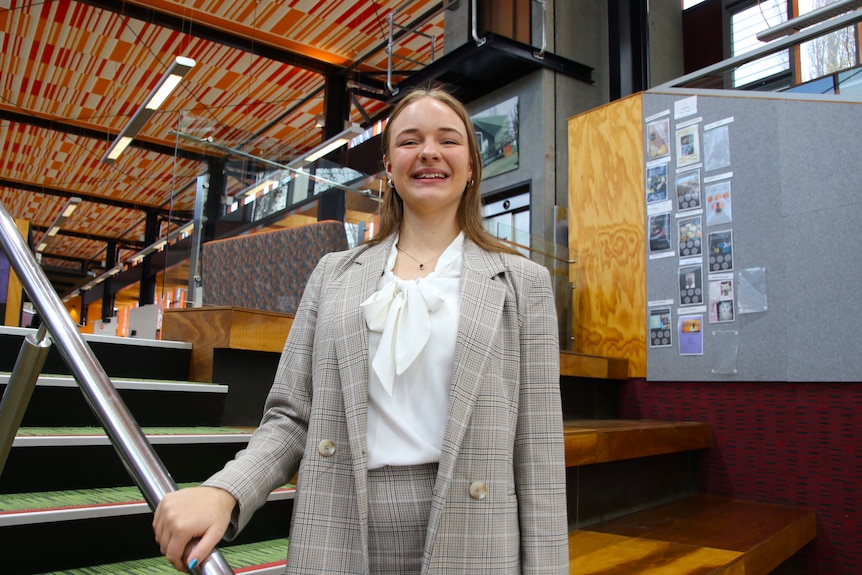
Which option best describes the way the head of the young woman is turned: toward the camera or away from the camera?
toward the camera

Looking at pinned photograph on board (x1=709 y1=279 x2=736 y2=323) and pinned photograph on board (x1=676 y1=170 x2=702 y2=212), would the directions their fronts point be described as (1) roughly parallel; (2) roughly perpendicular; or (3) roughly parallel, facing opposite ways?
roughly parallel

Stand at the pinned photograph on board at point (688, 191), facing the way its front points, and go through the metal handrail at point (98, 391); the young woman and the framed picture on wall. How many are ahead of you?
2

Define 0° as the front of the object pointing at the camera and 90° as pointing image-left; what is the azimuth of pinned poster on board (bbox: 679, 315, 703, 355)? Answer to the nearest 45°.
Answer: approximately 0°

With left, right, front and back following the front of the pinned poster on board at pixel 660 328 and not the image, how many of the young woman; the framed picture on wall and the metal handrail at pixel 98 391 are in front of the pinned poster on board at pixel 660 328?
2

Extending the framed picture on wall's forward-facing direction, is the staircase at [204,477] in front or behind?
in front

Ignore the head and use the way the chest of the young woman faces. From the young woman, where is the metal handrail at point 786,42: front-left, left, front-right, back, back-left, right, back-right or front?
back-left

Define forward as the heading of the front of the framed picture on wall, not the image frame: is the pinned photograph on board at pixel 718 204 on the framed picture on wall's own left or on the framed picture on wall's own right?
on the framed picture on wall's own left

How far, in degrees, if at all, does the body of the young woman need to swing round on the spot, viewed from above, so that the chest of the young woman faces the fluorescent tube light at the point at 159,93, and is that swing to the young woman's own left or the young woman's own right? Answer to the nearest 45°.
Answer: approximately 180°

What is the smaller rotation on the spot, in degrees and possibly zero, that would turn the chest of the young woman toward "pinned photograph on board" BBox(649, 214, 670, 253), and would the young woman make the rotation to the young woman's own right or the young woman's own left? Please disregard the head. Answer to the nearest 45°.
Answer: approximately 135° to the young woman's own left

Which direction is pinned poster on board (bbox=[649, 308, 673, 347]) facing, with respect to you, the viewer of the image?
facing the viewer

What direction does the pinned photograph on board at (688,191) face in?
toward the camera

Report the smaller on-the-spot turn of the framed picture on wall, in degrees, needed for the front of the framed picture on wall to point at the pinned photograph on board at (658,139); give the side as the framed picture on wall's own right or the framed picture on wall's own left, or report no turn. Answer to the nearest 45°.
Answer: approximately 90° to the framed picture on wall's own left

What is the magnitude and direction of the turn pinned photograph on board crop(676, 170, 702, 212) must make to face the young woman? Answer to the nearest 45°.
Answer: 0° — it already faces them

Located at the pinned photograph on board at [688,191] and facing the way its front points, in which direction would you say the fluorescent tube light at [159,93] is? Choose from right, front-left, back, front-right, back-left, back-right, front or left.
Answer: right
